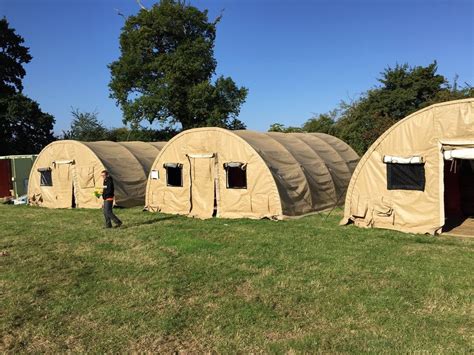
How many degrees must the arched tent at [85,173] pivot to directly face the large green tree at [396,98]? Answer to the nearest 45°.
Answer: approximately 135° to its left

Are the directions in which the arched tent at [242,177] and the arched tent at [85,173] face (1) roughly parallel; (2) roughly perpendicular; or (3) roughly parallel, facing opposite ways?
roughly parallel

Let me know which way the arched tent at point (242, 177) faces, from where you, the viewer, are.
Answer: facing the viewer and to the left of the viewer

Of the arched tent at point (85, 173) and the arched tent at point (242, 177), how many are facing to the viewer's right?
0

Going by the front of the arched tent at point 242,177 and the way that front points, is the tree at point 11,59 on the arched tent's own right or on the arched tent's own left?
on the arched tent's own right

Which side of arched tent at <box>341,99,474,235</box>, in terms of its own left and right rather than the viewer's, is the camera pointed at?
front

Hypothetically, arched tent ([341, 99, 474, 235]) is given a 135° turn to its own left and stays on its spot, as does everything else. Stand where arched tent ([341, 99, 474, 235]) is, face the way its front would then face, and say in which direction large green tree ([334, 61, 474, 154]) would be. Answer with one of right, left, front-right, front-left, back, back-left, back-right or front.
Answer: front-left

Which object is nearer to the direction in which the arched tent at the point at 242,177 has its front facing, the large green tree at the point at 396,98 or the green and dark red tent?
the green and dark red tent

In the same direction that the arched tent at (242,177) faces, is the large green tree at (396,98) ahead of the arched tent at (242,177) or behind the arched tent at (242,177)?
behind

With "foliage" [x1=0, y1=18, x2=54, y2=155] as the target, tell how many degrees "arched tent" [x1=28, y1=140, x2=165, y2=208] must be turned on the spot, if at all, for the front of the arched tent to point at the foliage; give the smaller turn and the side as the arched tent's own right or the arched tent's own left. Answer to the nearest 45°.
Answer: approximately 135° to the arched tent's own right

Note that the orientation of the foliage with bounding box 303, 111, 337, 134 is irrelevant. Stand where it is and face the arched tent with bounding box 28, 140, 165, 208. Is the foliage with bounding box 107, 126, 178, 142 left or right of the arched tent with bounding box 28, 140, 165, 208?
right

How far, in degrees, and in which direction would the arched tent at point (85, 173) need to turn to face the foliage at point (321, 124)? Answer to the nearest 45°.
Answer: approximately 180°

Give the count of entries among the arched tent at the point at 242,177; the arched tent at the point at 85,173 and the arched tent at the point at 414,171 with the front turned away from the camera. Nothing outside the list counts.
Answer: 0

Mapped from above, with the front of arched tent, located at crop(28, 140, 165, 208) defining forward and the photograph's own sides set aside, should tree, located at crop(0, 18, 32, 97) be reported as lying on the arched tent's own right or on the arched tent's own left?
on the arched tent's own right

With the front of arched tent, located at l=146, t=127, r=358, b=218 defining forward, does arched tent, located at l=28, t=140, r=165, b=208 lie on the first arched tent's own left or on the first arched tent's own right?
on the first arched tent's own right
